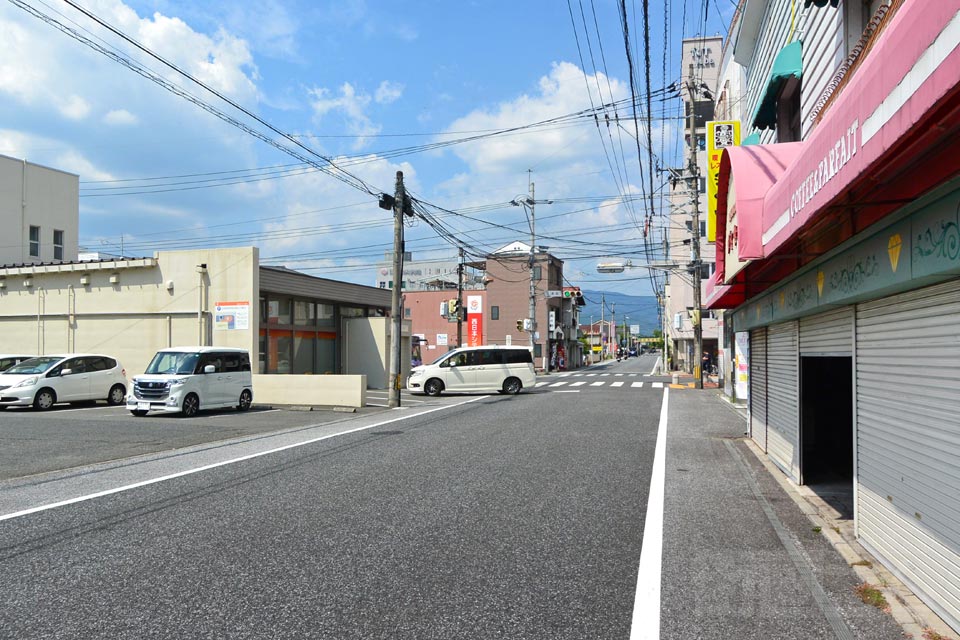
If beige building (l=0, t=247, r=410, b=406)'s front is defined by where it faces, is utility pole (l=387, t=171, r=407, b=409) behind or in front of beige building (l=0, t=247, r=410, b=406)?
in front

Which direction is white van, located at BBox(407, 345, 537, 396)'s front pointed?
to the viewer's left

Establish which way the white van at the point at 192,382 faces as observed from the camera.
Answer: facing the viewer and to the left of the viewer

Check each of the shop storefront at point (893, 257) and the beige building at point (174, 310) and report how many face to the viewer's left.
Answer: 1

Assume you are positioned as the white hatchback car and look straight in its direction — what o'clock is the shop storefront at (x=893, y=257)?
The shop storefront is roughly at 10 o'clock from the white hatchback car.

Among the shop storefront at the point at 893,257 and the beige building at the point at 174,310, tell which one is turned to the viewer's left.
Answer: the shop storefront

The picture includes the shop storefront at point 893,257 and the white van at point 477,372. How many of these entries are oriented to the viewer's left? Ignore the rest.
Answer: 2

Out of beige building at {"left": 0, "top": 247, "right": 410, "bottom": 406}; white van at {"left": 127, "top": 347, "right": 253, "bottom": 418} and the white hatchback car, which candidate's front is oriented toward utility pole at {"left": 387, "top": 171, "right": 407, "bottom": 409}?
the beige building

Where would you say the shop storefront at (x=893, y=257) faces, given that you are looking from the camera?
facing to the left of the viewer

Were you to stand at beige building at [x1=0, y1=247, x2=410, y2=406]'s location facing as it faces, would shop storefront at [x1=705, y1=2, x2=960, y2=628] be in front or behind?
in front

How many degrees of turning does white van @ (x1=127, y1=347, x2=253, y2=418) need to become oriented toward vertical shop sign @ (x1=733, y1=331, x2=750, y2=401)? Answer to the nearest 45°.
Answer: approximately 135° to its left

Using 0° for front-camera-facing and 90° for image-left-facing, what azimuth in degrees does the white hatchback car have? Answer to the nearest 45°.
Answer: approximately 45°
